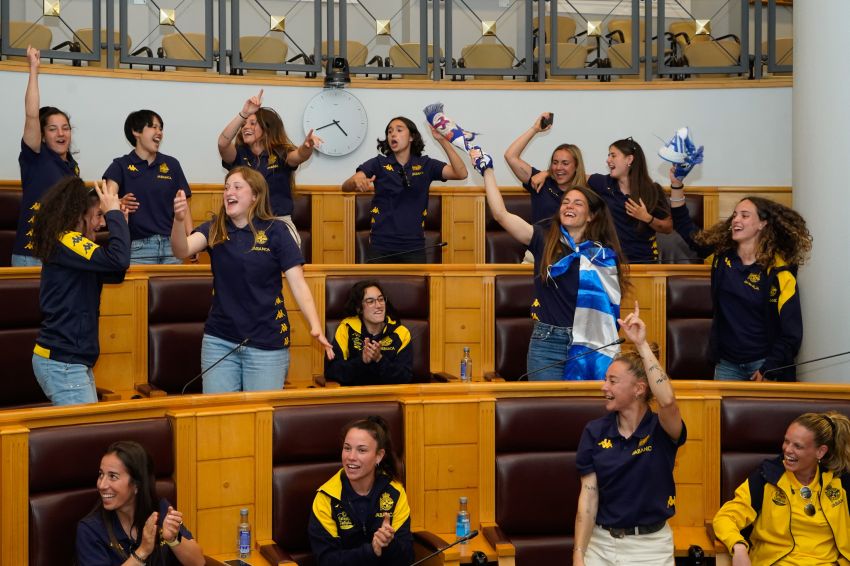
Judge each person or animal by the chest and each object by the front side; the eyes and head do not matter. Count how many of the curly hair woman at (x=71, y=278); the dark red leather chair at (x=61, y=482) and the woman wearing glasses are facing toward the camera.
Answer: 2

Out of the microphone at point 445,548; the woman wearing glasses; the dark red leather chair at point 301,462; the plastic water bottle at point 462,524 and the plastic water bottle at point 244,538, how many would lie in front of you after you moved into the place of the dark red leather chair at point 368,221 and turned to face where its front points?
5

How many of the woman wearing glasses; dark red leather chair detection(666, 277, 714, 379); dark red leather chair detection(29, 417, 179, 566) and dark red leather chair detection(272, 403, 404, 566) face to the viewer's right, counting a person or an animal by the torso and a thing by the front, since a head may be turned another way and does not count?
0

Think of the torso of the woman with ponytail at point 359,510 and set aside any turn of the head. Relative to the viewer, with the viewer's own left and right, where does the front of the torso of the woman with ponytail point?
facing the viewer

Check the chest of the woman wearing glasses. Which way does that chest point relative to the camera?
toward the camera

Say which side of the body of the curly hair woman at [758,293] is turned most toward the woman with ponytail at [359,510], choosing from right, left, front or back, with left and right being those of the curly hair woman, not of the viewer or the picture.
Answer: front

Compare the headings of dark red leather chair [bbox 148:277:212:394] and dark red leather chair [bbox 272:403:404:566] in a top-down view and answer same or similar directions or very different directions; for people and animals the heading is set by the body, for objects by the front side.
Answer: same or similar directions

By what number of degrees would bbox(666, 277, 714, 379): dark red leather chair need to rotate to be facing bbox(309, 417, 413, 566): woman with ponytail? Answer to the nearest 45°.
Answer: approximately 45° to its right

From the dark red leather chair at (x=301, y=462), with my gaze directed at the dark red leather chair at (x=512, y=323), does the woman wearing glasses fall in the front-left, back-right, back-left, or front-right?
front-left

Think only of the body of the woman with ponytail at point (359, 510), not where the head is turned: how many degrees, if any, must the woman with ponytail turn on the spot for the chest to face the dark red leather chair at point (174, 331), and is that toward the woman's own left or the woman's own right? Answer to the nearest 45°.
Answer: approximately 135° to the woman's own right

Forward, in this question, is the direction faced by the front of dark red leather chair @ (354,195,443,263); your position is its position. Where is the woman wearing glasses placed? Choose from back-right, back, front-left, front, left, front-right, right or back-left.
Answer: front

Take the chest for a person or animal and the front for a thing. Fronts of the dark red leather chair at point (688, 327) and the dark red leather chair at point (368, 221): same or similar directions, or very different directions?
same or similar directions

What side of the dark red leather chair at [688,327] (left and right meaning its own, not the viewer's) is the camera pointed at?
front

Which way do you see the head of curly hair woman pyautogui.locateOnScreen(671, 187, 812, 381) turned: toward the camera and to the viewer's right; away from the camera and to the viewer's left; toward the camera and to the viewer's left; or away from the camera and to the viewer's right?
toward the camera and to the viewer's left

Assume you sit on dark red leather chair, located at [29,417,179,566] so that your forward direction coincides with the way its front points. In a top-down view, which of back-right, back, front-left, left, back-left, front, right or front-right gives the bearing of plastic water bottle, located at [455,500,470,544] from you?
left
